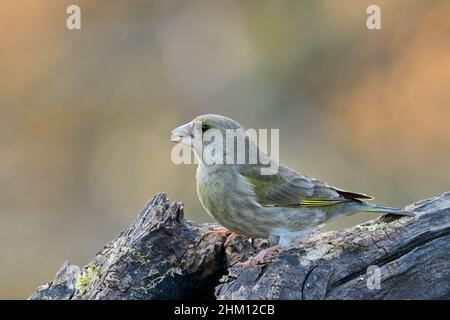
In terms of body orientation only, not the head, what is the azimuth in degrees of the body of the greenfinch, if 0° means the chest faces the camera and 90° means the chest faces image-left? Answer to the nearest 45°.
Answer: approximately 90°
